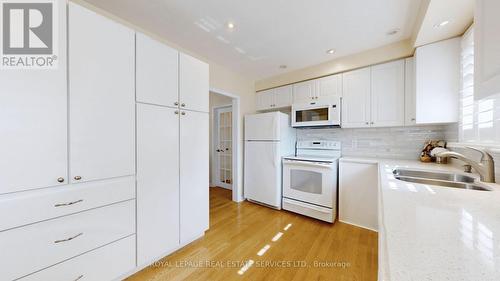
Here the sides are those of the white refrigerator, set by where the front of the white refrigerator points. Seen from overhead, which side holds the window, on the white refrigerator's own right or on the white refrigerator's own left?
on the white refrigerator's own left

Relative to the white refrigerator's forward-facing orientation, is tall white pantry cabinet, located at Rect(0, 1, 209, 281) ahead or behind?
ahead

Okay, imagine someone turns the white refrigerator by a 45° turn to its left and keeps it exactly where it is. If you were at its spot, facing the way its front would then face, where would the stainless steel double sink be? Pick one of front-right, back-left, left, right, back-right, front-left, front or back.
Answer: front-left

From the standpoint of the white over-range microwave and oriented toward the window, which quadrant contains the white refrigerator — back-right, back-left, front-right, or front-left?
back-right

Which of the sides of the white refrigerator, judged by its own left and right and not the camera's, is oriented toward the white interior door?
right

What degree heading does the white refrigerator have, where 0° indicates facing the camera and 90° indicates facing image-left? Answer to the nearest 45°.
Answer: approximately 45°

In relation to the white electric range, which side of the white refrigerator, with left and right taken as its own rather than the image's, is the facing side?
left

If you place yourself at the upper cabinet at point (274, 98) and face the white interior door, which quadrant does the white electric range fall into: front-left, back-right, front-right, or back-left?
back-left

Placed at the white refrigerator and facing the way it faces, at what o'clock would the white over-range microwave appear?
The white over-range microwave is roughly at 8 o'clock from the white refrigerator.
